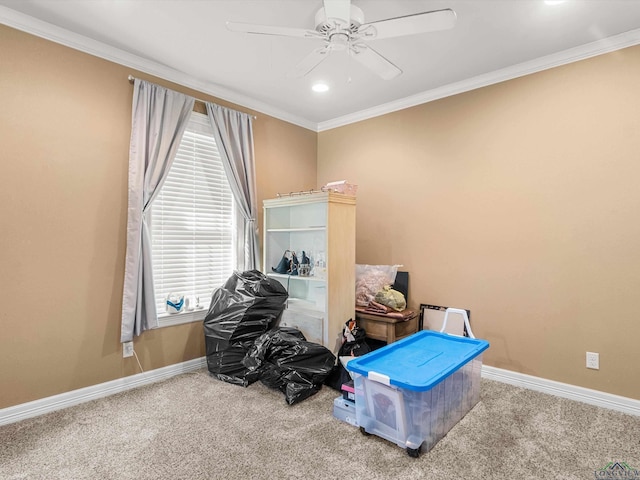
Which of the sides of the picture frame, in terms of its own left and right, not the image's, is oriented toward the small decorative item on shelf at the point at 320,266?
right

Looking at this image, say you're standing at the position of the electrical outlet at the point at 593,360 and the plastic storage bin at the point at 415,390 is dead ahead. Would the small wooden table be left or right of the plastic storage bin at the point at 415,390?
right

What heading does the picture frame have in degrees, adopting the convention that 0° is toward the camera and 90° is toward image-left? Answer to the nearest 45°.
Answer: approximately 45°

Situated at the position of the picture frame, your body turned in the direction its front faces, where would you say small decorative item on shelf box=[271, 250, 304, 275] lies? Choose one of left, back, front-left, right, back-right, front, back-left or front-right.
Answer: right

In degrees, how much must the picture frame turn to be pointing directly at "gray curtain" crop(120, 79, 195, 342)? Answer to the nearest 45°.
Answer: approximately 45° to its right

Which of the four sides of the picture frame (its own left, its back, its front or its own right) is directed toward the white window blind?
right
